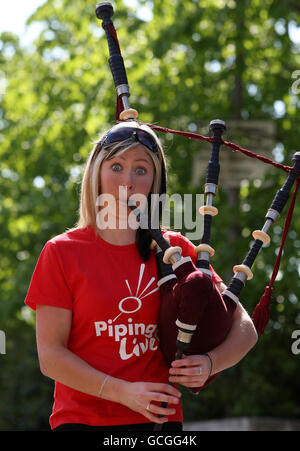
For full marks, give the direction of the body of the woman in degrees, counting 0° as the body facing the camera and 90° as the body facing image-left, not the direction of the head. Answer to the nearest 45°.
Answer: approximately 0°
